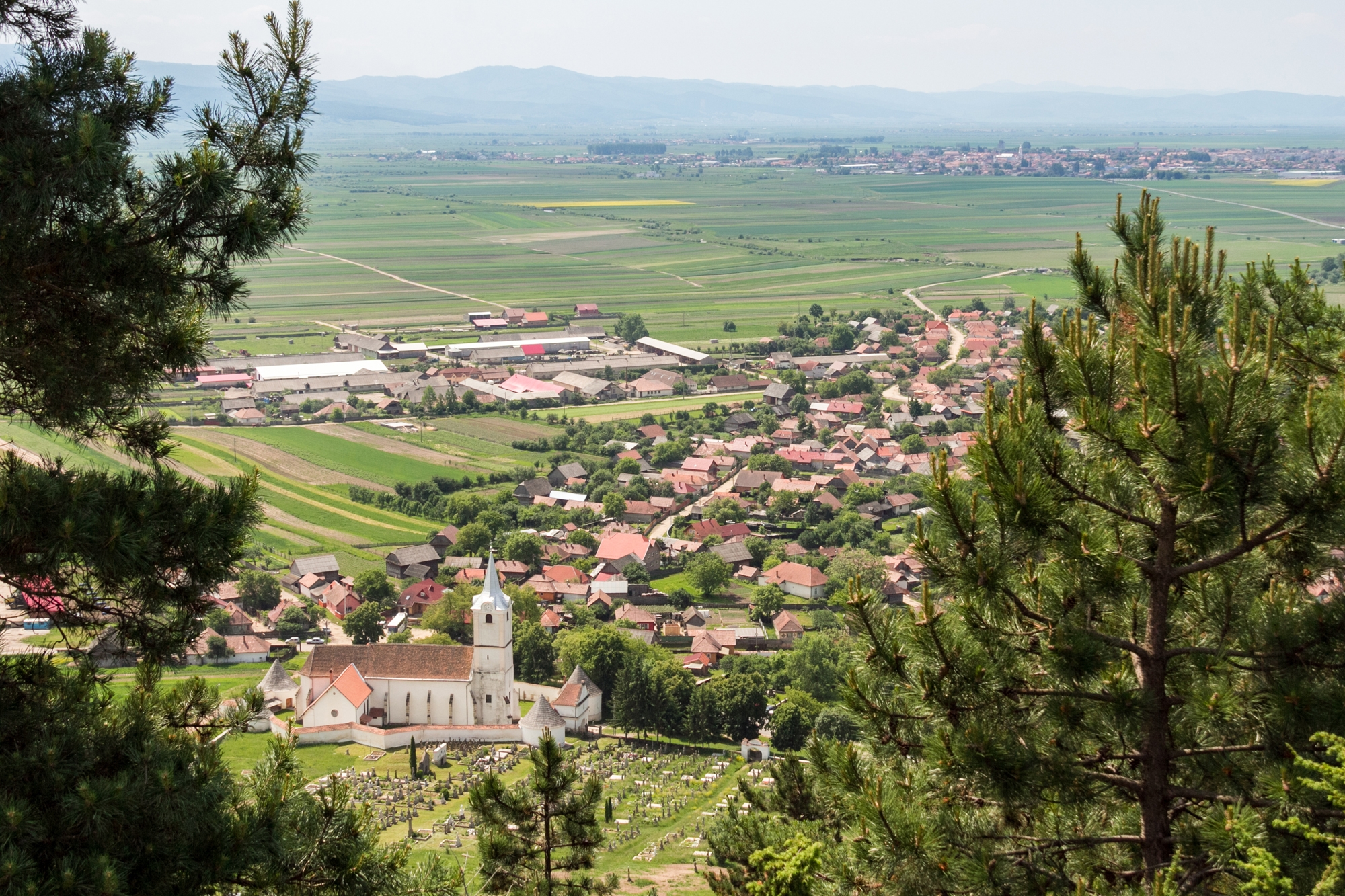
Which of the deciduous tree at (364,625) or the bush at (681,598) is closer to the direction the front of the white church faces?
the bush

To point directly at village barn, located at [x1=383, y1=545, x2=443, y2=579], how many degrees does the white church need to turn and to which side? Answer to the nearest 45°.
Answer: approximately 90° to its left

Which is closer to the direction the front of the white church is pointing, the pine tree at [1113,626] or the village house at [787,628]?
the village house

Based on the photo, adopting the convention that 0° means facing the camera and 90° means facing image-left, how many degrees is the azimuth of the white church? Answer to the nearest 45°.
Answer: approximately 270°

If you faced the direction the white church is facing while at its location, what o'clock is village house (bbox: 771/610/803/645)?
The village house is roughly at 11 o'clock from the white church.

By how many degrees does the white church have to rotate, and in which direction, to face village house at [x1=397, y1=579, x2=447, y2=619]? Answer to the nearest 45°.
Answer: approximately 90° to its left

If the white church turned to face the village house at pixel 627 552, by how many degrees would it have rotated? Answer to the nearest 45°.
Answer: approximately 45° to its left

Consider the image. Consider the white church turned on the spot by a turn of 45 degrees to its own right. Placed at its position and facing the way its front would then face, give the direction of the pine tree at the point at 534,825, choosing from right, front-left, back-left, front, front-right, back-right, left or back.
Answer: front-right

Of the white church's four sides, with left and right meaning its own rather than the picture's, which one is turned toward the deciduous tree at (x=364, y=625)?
left

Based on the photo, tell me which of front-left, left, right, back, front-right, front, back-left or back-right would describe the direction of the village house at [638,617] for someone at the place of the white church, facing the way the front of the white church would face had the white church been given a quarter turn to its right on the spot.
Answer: back-left

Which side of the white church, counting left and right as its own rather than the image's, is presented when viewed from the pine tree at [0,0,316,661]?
right
